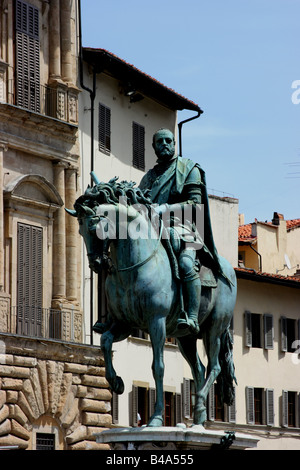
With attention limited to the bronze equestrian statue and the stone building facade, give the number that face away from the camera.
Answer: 0

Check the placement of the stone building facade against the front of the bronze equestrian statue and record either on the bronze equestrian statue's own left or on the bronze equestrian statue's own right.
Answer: on the bronze equestrian statue's own right

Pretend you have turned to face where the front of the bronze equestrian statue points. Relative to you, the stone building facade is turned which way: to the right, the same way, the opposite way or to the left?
to the left

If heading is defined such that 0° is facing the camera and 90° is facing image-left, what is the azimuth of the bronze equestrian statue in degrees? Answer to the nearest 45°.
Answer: approximately 45°
